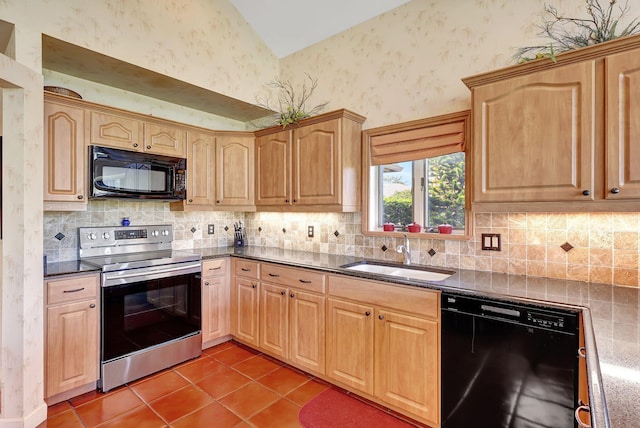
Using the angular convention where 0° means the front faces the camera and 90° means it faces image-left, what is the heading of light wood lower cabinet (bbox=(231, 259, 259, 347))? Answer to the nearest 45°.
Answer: approximately 45°

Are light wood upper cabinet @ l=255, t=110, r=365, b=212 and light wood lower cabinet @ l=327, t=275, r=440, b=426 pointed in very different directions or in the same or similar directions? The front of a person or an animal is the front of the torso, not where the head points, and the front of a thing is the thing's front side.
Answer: same or similar directions

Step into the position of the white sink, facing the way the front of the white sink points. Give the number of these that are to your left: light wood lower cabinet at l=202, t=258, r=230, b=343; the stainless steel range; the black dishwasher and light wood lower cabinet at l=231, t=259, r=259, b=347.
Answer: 1

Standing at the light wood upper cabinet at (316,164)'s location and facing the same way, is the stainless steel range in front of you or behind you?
in front

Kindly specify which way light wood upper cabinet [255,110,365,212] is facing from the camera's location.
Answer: facing the viewer and to the left of the viewer

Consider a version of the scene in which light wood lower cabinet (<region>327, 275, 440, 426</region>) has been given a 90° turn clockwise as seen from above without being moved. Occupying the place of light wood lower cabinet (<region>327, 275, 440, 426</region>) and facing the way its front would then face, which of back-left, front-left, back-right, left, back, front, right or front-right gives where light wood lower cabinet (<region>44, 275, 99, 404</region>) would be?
front-left

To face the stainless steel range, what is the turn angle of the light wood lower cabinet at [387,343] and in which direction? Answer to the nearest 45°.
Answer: approximately 45° to its right

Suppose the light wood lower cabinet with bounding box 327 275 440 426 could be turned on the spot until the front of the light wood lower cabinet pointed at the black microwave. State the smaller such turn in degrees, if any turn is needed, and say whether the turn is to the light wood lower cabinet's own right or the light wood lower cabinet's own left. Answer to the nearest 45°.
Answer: approximately 45° to the light wood lower cabinet's own right

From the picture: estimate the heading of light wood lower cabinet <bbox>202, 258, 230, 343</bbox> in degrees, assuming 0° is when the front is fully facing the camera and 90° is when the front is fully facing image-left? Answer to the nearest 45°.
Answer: approximately 315°
